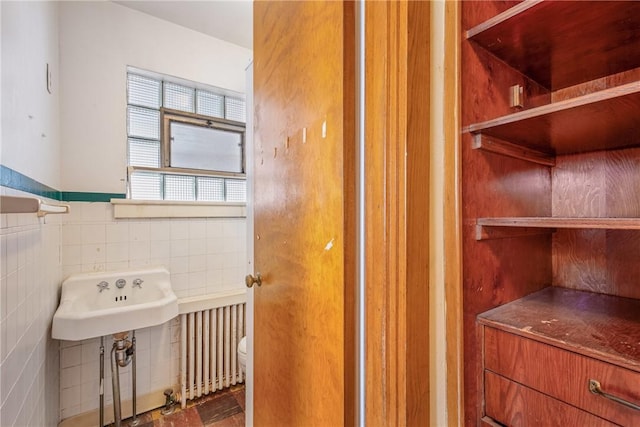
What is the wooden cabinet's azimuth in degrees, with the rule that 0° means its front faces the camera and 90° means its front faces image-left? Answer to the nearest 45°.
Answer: approximately 45°

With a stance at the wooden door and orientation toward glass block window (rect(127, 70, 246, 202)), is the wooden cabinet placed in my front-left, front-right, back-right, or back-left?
back-right

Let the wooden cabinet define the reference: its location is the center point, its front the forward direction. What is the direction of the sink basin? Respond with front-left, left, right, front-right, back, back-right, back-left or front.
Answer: front-right

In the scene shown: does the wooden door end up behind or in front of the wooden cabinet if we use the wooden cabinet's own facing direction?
in front
